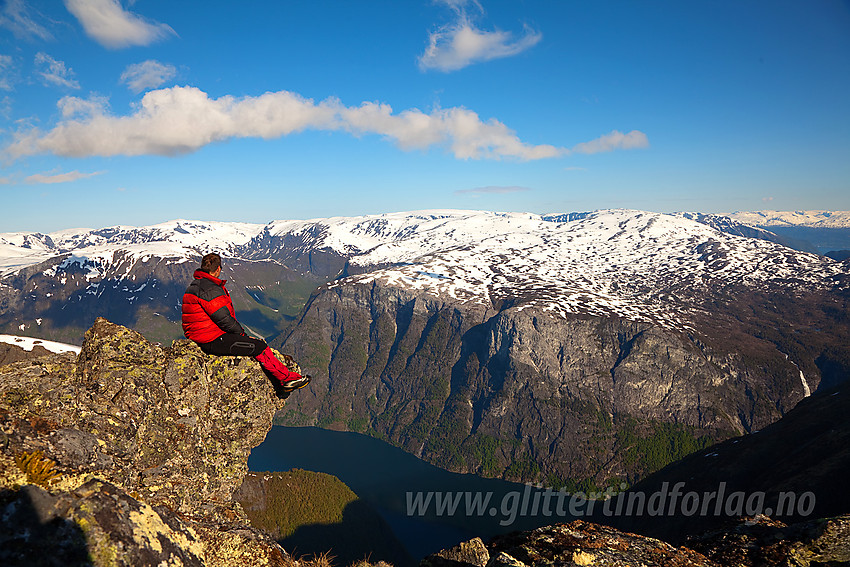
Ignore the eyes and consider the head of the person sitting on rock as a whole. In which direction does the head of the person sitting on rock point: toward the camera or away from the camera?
away from the camera

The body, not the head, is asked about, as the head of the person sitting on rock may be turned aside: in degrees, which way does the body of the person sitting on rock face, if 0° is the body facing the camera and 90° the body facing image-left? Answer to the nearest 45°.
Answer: approximately 270°

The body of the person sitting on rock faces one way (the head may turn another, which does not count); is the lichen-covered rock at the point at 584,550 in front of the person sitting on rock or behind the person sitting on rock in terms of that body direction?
in front
